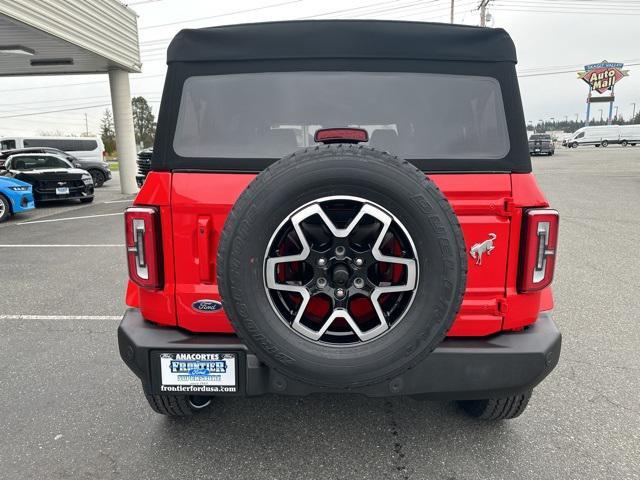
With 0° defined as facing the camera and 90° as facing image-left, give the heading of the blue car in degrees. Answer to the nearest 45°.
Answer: approximately 315°

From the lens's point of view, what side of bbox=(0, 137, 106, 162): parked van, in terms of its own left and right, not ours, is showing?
left

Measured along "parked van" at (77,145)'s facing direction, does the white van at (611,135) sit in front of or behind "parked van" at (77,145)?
behind

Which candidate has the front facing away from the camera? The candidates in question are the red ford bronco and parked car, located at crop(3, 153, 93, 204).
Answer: the red ford bronco

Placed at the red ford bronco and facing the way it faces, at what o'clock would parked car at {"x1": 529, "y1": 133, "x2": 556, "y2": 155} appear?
The parked car is roughly at 1 o'clock from the red ford bronco.

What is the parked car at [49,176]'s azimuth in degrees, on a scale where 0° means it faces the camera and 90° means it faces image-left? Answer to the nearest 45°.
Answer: approximately 315°

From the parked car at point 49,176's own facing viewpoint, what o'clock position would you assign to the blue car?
The blue car is roughly at 2 o'clock from the parked car.

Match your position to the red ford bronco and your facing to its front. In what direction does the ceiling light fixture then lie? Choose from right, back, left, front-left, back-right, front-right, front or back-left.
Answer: front-left

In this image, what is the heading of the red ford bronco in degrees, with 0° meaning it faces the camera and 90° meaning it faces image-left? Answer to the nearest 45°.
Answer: approximately 180°

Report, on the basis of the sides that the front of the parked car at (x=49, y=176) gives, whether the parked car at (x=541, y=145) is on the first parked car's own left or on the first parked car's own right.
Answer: on the first parked car's own left

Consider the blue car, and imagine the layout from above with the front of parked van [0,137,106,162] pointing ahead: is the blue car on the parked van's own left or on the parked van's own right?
on the parked van's own left

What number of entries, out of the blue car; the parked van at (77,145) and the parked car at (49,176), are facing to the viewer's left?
1

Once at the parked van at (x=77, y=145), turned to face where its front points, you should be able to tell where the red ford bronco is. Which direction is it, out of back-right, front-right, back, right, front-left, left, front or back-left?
left

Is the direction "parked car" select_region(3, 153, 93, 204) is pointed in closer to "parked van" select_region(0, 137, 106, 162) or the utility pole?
the utility pole

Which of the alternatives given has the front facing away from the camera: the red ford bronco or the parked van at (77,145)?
the red ford bronco

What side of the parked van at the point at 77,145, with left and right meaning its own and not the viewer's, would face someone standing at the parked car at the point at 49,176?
left
